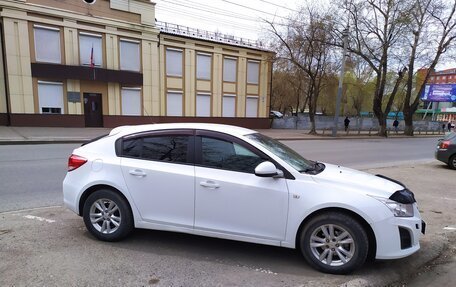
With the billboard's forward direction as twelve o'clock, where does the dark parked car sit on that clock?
The dark parked car is roughly at 12 o'clock from the billboard.

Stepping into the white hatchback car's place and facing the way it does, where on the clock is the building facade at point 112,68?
The building facade is roughly at 8 o'clock from the white hatchback car.

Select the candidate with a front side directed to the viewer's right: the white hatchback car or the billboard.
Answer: the white hatchback car

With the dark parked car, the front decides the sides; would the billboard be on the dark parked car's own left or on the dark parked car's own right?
on the dark parked car's own left

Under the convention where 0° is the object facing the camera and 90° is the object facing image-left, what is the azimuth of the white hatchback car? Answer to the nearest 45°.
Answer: approximately 270°

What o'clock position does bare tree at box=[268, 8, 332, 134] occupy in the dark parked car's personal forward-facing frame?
The bare tree is roughly at 9 o'clock from the dark parked car.

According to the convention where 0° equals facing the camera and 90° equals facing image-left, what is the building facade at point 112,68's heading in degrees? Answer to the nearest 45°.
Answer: approximately 315°

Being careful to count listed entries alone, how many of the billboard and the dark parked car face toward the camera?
1

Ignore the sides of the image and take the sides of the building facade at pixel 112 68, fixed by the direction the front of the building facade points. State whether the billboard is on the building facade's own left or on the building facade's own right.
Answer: on the building facade's own left

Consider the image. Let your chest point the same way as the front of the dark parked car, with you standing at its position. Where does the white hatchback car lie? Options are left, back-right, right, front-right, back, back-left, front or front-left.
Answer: back-right

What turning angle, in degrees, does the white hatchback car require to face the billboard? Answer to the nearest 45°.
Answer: approximately 45° to its left

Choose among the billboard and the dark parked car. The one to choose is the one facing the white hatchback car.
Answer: the billboard

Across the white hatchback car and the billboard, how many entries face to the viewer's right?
1
